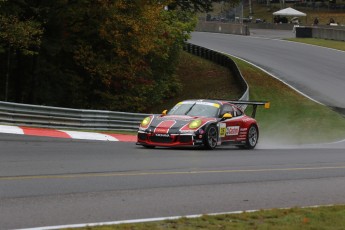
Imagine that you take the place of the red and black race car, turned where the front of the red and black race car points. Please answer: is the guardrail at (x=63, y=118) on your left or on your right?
on your right

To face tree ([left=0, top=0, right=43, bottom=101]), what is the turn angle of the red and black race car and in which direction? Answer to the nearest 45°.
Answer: approximately 90° to its right

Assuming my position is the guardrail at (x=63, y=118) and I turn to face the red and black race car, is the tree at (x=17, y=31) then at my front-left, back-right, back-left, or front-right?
back-left

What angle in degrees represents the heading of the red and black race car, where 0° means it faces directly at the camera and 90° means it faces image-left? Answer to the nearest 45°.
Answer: approximately 45°
